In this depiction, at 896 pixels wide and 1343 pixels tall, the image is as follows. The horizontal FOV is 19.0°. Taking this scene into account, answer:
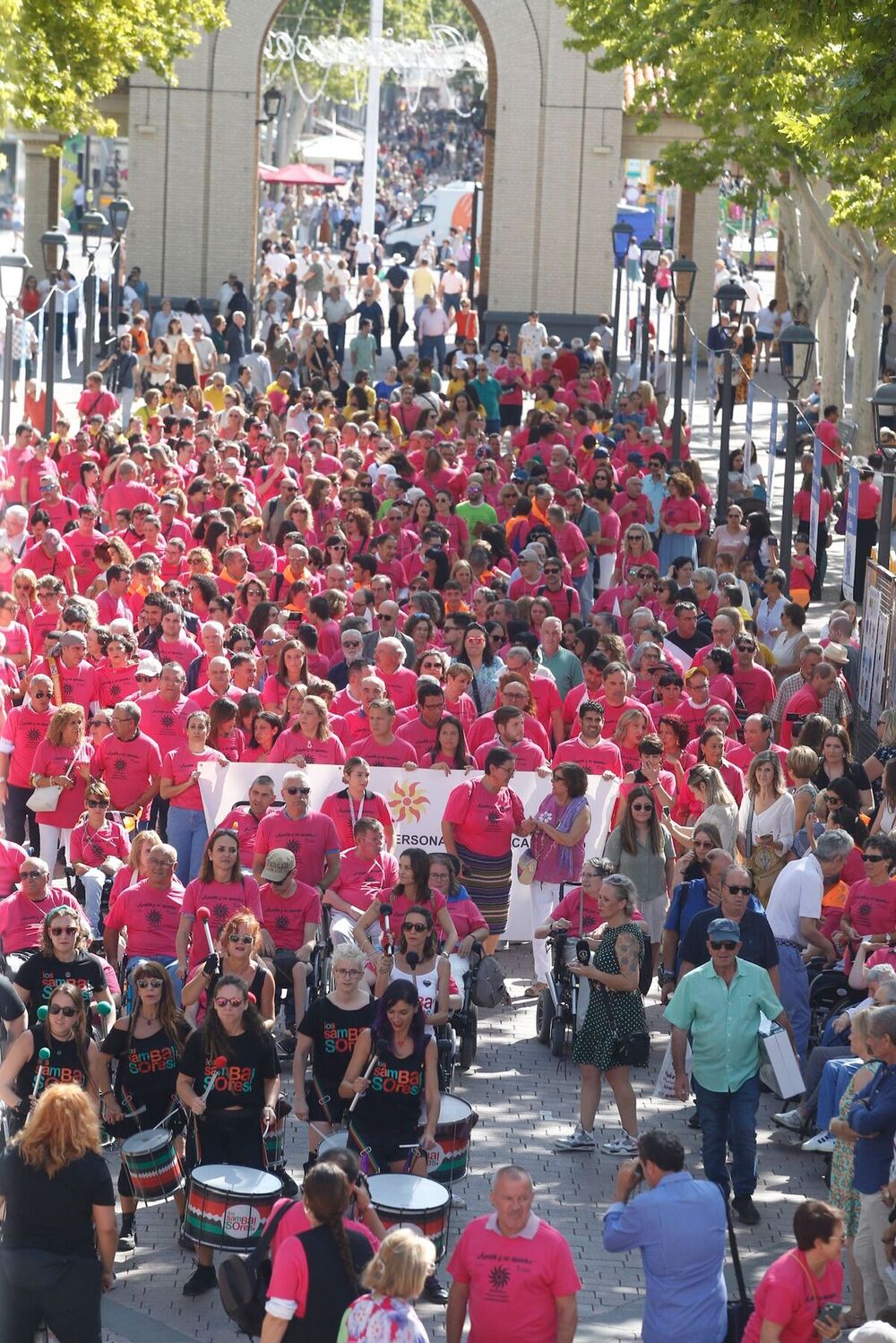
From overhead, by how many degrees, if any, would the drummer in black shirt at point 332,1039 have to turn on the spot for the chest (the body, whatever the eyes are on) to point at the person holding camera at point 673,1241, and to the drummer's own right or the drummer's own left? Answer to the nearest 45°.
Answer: approximately 45° to the drummer's own left

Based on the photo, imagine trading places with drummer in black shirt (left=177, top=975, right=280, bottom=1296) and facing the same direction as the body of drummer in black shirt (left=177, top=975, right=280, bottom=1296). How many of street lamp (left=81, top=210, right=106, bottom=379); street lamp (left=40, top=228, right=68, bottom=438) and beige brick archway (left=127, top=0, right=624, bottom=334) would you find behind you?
3

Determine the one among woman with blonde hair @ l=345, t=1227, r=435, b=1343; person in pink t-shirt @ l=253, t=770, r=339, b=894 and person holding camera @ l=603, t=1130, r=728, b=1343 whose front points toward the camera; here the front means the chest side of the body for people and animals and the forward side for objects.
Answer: the person in pink t-shirt

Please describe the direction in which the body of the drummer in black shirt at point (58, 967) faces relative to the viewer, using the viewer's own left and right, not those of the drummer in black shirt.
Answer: facing the viewer

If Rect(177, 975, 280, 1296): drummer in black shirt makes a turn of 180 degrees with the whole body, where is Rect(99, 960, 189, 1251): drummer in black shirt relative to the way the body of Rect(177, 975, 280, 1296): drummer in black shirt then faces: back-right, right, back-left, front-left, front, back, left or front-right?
front-left

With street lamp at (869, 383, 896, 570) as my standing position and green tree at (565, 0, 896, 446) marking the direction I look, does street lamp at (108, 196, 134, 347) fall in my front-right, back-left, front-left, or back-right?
front-left

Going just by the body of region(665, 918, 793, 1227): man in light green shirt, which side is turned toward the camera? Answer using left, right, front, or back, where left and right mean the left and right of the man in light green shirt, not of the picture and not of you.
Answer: front

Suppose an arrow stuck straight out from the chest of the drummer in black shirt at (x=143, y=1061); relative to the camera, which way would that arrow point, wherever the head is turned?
toward the camera

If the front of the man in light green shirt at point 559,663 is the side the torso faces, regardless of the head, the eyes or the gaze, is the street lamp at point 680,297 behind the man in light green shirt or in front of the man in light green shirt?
behind

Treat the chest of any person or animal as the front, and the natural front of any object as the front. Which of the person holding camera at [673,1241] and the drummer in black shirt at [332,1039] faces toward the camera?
the drummer in black shirt

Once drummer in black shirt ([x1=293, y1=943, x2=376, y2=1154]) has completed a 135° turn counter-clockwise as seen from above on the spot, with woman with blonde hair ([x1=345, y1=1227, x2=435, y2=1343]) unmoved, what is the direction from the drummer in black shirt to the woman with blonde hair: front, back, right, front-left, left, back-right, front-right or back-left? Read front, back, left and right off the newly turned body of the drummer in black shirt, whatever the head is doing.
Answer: back-right

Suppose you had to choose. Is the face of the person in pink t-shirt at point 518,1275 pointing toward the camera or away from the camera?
toward the camera

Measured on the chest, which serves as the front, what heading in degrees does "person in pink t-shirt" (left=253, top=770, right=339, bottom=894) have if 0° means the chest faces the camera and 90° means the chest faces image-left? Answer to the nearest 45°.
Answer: approximately 0°

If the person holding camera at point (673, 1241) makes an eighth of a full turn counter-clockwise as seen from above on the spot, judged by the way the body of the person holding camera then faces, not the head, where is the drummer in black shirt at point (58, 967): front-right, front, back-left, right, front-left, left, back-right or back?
front-right

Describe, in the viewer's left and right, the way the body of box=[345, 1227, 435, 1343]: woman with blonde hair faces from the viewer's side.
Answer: facing away from the viewer and to the right of the viewer

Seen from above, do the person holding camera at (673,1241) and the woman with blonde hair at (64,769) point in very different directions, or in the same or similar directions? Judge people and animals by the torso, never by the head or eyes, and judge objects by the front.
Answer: very different directions

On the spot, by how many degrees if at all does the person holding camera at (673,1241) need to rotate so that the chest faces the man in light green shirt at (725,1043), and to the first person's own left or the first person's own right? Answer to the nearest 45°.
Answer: approximately 45° to the first person's own right

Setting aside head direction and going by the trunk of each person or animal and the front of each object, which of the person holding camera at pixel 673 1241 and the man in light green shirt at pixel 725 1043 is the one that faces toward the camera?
the man in light green shirt

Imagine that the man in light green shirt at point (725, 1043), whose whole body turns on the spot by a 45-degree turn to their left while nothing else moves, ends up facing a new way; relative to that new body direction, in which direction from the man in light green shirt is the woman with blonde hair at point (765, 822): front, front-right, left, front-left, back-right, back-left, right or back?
back-left

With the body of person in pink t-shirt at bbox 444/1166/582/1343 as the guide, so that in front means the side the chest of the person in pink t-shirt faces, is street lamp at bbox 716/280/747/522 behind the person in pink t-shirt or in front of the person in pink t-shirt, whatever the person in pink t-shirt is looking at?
behind

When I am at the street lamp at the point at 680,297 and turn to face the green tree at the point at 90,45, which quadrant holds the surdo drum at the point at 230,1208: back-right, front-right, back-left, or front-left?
back-left
